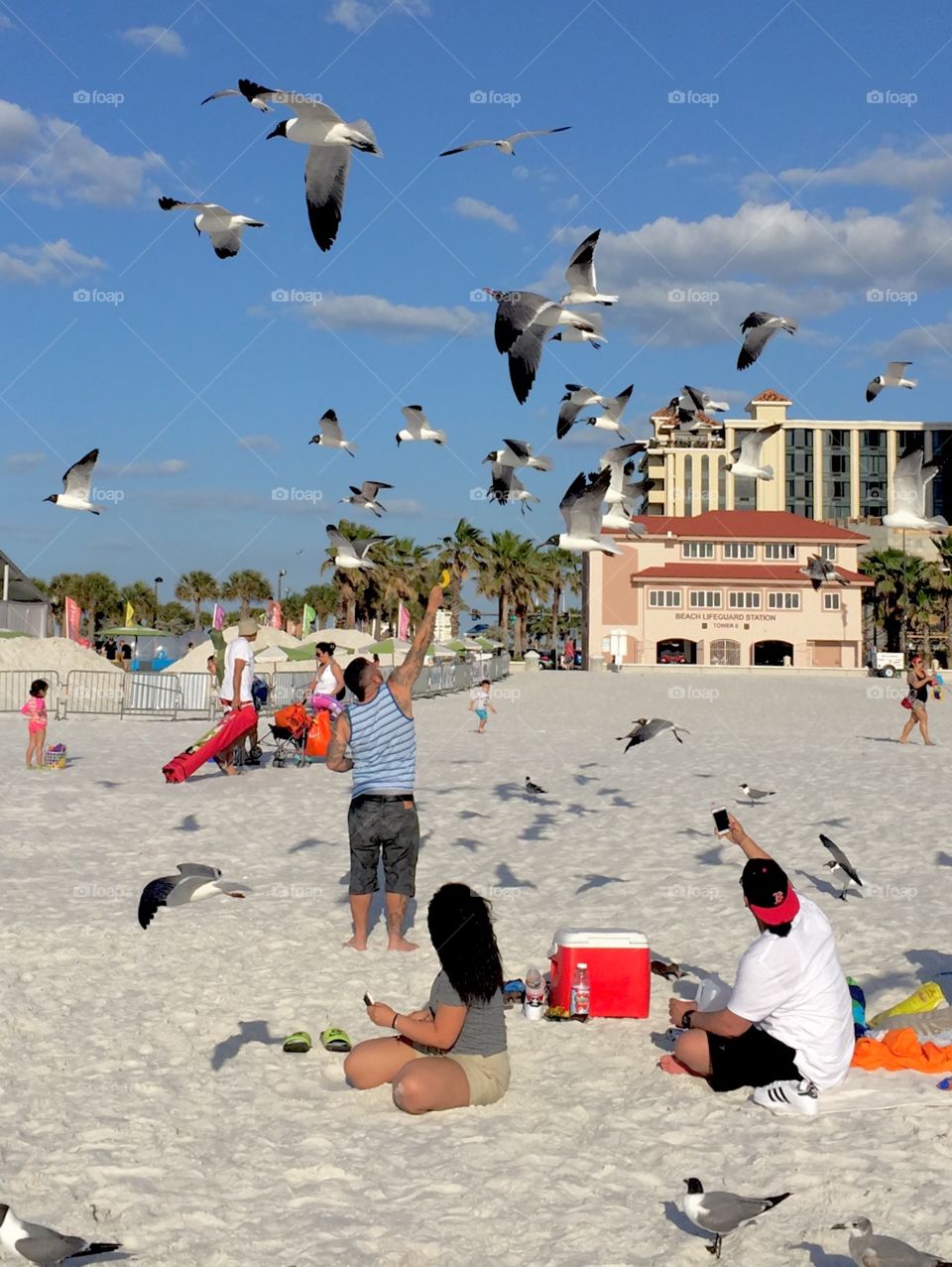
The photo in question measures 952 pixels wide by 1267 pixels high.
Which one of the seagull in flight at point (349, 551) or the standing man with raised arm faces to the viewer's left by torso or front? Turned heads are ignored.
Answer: the seagull in flight

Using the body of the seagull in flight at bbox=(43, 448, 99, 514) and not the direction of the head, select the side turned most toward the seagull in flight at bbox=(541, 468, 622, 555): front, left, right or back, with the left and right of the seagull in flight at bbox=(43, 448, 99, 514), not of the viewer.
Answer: back

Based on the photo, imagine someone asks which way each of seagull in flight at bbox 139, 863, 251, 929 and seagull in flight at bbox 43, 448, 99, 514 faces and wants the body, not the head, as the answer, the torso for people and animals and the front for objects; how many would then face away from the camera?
0

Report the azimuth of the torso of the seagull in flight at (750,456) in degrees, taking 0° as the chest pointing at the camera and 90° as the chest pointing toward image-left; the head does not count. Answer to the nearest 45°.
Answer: approximately 90°

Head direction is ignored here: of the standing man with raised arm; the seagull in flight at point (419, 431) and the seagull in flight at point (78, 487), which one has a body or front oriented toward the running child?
the standing man with raised arm

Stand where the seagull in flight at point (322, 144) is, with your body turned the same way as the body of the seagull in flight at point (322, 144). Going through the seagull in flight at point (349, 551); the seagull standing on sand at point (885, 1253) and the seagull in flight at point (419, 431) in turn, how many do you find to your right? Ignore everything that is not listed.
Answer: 2

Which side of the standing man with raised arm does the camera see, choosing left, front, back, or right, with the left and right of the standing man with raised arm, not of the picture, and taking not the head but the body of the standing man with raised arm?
back

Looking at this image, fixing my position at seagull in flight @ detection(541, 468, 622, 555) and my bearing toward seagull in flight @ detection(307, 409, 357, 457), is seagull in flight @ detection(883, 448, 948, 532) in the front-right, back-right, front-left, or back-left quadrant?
back-right

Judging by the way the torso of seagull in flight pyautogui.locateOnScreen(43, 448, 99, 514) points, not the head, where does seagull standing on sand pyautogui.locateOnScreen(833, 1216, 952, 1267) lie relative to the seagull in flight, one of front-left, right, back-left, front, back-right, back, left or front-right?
left
